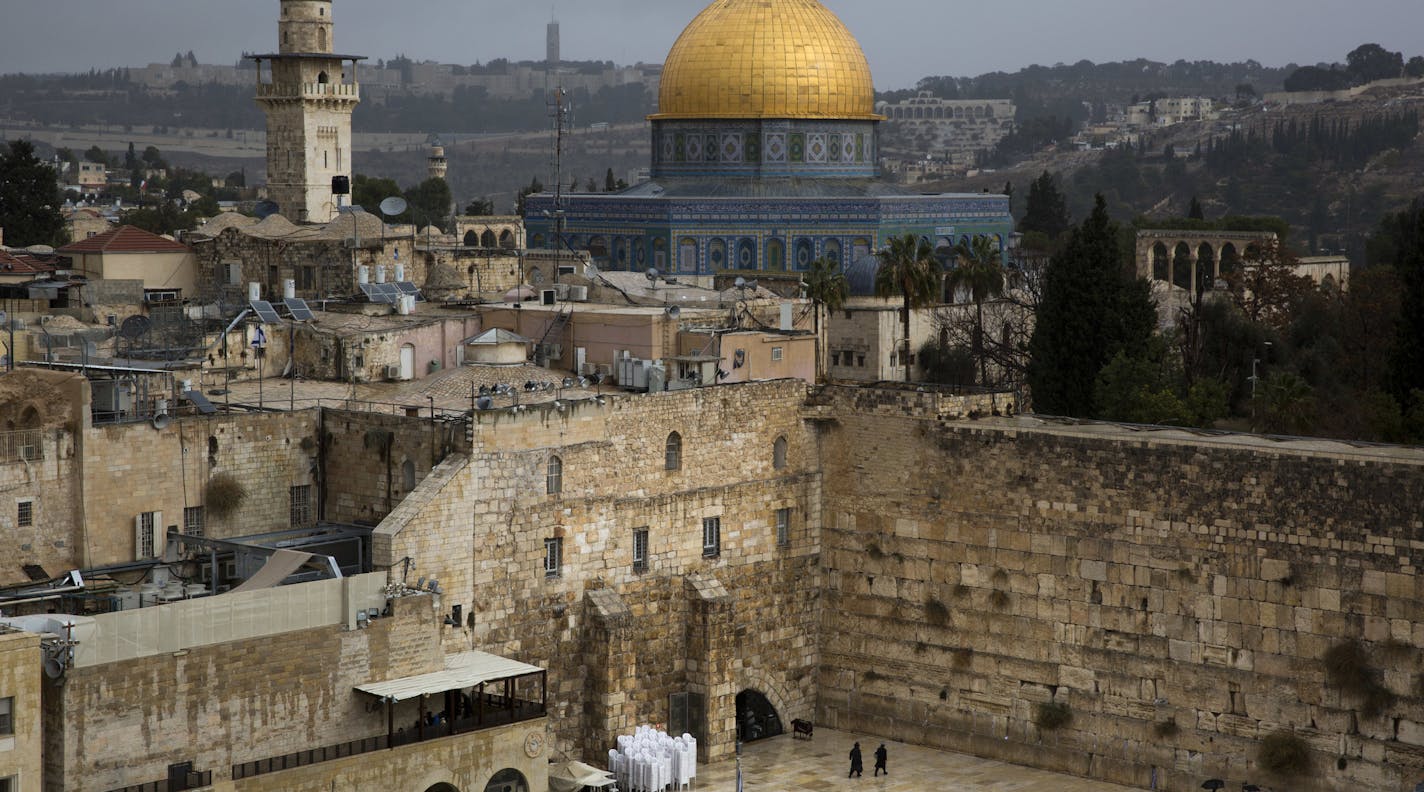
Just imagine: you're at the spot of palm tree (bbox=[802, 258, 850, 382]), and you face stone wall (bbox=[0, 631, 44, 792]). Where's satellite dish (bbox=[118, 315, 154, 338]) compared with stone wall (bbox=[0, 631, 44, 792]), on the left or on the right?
right

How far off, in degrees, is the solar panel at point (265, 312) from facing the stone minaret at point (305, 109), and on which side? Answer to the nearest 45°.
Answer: approximately 135° to its left

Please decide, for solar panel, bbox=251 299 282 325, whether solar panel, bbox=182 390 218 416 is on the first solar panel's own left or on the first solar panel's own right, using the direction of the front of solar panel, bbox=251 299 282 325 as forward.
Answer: on the first solar panel's own right

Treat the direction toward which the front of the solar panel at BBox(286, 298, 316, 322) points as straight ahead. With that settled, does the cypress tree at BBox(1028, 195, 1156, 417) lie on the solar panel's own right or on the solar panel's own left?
on the solar panel's own left

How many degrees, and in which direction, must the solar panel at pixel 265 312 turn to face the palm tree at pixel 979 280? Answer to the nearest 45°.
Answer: approximately 90° to its left

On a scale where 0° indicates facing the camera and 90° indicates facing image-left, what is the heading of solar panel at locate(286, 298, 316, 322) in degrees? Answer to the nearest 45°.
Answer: approximately 315°

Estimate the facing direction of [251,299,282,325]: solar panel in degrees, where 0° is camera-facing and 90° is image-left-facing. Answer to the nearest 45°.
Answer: approximately 315°

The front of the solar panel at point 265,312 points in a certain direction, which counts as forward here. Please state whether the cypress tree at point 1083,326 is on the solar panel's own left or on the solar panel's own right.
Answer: on the solar panel's own left

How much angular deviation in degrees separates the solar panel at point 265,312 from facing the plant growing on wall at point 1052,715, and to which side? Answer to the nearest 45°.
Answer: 0° — it already faces it

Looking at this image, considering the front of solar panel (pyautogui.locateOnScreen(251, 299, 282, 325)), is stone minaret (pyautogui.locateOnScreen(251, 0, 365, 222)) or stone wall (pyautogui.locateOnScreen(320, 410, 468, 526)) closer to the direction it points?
the stone wall
